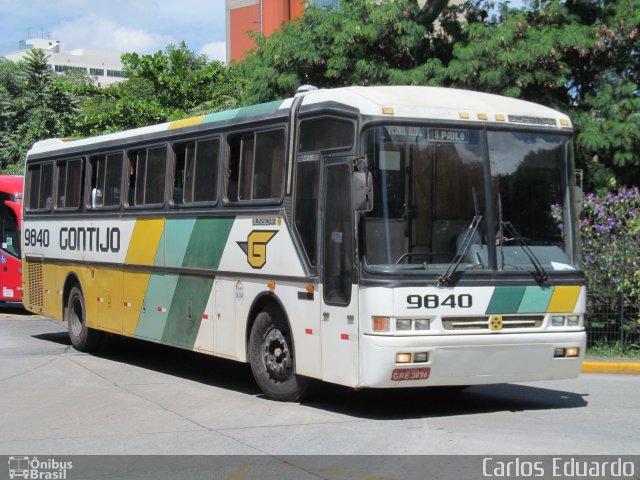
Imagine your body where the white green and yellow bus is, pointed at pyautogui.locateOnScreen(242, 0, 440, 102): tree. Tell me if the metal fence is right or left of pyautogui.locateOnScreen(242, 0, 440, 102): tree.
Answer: right

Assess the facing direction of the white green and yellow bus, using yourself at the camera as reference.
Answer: facing the viewer and to the right of the viewer

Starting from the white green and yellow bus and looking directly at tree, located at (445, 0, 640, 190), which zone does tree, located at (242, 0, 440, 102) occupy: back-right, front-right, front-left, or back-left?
front-left

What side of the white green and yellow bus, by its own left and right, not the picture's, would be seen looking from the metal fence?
left

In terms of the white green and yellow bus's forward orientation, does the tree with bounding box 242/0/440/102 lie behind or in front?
behind

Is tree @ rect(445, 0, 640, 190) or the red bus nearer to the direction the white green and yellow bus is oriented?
the tree

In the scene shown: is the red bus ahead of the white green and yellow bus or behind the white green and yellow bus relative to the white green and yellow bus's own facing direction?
behind

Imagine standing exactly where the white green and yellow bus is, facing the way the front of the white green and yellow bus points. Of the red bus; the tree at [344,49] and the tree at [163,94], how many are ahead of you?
0

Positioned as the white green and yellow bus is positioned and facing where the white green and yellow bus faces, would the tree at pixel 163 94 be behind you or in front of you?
behind

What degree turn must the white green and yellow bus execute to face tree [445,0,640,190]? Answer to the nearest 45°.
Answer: approximately 90° to its left

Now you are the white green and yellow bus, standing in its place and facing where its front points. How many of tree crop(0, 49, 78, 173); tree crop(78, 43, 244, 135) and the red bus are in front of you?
0

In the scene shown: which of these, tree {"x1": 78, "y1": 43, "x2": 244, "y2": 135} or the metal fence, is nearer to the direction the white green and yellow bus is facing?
the metal fence

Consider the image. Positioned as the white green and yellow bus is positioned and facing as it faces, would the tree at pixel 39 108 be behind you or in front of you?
behind
